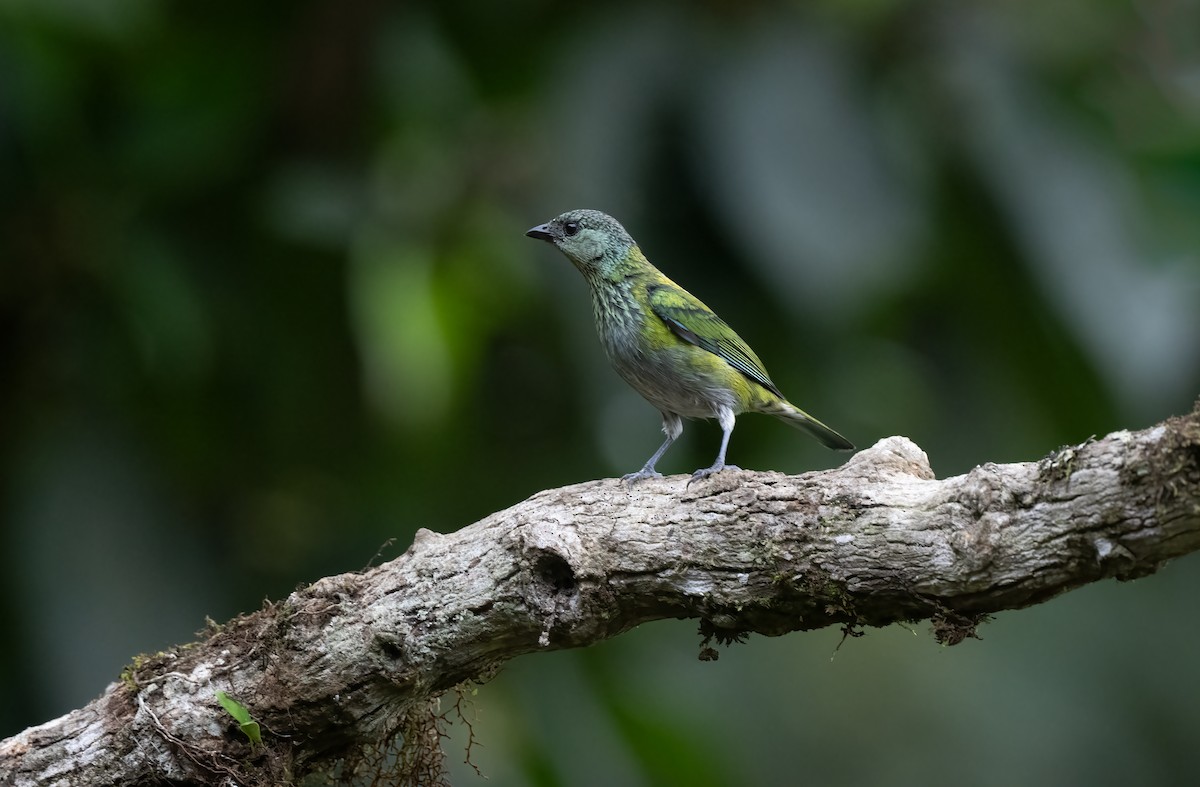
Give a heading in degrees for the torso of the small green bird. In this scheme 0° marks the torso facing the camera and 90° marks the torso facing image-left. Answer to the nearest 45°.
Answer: approximately 90°
